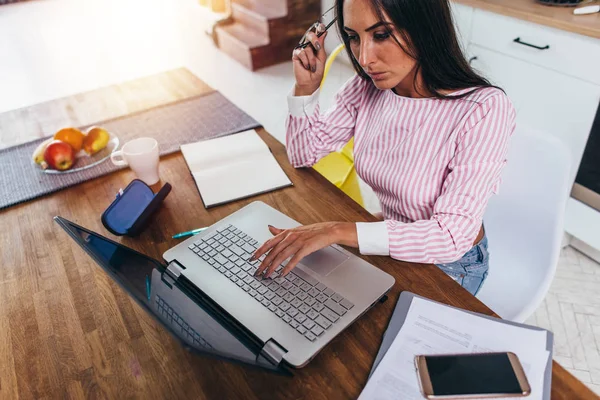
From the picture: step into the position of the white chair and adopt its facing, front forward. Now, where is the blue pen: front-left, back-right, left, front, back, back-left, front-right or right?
front

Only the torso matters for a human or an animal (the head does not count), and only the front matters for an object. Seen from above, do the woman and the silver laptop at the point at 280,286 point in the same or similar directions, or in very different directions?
very different directions

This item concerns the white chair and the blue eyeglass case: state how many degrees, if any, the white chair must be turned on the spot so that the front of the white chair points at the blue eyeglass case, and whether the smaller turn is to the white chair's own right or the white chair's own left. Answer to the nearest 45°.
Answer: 0° — it already faces it

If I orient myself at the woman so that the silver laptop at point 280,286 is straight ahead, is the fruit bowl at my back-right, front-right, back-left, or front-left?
front-right

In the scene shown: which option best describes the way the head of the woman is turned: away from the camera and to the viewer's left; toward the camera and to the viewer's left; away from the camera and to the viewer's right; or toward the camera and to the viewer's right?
toward the camera and to the viewer's left

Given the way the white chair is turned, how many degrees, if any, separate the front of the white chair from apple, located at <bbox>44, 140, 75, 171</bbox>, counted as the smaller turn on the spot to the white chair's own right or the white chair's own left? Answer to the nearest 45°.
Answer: approximately 45° to the white chair's own right

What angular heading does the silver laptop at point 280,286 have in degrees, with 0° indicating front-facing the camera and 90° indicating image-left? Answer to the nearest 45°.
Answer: approximately 225°

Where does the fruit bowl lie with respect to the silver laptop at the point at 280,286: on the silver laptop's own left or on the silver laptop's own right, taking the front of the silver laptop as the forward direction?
on the silver laptop's own left

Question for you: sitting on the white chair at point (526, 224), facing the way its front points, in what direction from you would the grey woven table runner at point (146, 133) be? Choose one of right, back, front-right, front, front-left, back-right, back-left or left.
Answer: front-right

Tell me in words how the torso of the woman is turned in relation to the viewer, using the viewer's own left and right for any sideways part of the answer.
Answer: facing the viewer and to the left of the viewer

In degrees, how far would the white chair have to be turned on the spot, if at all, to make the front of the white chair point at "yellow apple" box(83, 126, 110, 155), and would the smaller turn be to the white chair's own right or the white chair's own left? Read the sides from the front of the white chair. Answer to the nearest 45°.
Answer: approximately 45° to the white chair's own right
